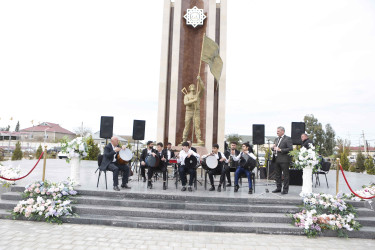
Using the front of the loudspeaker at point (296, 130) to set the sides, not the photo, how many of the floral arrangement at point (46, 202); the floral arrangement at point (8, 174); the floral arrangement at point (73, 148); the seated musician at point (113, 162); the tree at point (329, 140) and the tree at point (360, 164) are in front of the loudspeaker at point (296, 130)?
4

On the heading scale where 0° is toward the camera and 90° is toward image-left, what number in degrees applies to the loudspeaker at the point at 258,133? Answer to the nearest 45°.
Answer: approximately 0°

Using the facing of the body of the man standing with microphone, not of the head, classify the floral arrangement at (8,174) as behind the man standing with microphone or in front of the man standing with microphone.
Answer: in front

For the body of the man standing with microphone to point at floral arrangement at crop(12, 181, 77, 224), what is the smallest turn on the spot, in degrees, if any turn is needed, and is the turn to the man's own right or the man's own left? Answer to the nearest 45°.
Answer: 0° — they already face it

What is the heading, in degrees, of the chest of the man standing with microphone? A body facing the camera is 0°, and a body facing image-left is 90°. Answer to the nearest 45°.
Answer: approximately 45°

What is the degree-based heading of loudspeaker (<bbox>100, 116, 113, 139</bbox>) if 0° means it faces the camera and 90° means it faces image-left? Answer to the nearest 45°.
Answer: approximately 315°

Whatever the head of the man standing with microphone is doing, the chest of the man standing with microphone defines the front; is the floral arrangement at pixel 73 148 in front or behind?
in front

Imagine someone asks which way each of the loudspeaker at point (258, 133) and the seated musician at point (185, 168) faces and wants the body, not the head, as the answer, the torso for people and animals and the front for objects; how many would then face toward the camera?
2
